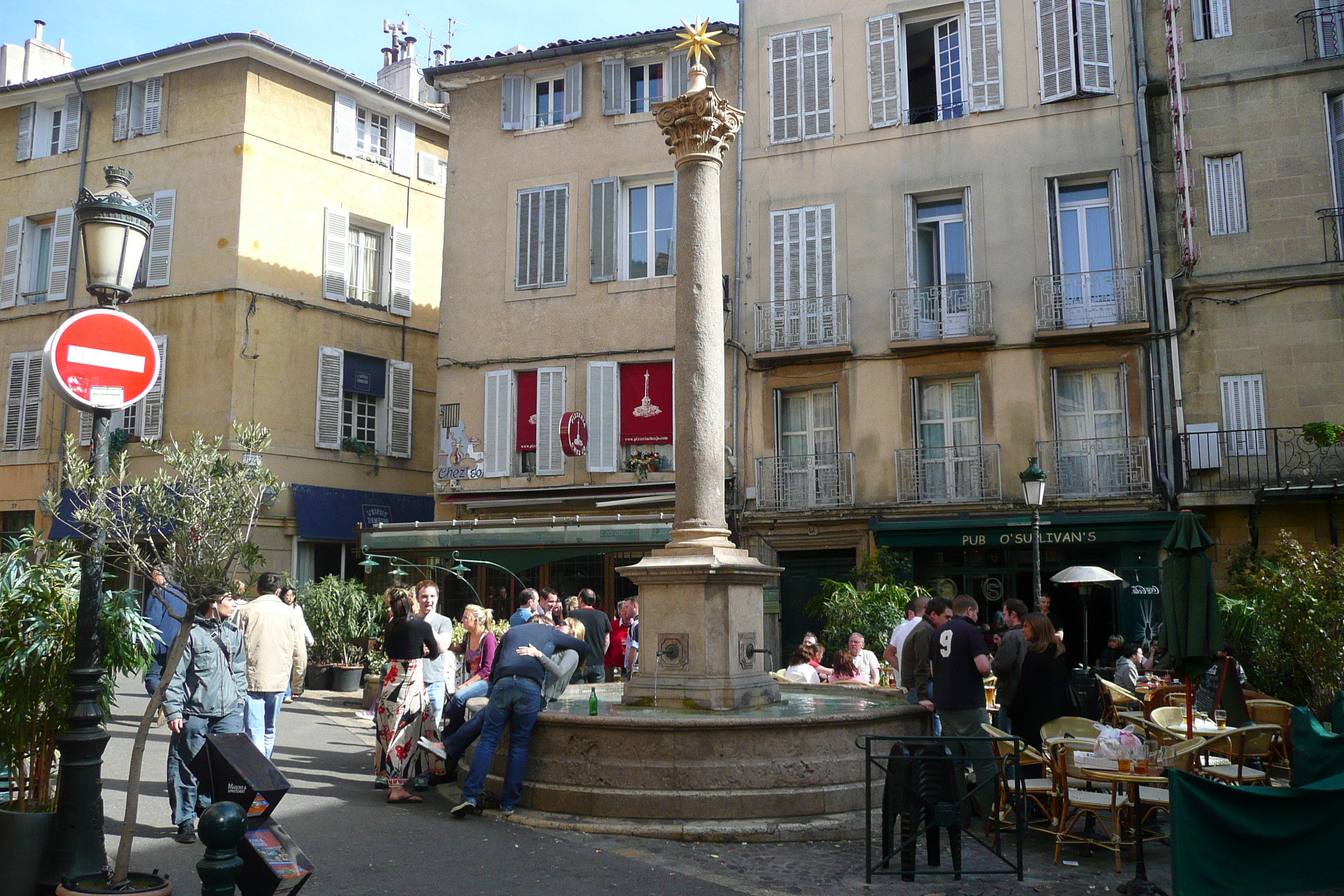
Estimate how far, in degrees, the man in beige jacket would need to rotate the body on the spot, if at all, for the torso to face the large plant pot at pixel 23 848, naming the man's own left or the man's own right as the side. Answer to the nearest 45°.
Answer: approximately 180°

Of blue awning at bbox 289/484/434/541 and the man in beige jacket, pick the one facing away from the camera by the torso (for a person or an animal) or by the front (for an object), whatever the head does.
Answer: the man in beige jacket

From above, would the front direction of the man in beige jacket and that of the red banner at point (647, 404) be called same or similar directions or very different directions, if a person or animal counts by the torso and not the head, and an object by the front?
very different directions

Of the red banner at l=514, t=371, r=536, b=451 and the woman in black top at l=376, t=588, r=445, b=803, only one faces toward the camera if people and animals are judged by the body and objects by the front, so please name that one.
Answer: the red banner

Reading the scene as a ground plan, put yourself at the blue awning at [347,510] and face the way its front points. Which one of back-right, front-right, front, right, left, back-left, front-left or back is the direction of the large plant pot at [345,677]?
front-right

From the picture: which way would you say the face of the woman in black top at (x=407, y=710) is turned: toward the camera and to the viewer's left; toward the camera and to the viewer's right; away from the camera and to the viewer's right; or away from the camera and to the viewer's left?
away from the camera and to the viewer's right

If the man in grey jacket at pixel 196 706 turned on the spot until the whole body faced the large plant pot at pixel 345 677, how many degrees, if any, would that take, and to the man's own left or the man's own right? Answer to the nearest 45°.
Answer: approximately 135° to the man's own left

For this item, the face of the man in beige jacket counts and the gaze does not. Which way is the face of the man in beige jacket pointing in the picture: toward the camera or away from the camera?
away from the camera

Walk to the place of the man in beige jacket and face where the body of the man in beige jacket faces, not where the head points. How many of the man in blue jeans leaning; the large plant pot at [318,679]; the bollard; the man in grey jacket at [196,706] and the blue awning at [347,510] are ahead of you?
2

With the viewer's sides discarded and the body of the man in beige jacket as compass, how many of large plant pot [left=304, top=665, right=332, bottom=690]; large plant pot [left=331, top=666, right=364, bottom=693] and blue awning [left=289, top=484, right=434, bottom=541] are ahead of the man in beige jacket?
3

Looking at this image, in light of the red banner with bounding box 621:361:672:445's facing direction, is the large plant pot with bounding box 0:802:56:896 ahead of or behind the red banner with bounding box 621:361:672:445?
ahead

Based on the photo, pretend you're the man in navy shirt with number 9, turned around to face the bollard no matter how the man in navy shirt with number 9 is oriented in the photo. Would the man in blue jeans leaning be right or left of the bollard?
right

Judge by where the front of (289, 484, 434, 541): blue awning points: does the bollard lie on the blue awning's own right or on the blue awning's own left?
on the blue awning's own right

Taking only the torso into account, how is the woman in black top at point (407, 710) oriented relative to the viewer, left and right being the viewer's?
facing away from the viewer and to the right of the viewer

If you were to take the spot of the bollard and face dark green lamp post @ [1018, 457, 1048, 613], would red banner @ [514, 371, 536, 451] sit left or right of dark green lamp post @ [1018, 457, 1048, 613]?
left

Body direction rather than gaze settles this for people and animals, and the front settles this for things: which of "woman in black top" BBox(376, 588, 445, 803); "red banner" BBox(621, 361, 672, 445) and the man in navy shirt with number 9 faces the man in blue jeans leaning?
the red banner

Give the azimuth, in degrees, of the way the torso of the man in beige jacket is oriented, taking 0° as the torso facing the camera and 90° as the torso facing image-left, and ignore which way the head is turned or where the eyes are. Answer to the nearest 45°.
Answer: approximately 180°

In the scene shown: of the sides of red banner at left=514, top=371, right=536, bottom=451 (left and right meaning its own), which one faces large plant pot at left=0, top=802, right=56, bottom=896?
front

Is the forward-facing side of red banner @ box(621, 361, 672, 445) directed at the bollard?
yes

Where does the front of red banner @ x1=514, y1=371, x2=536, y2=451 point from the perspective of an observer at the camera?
facing the viewer
